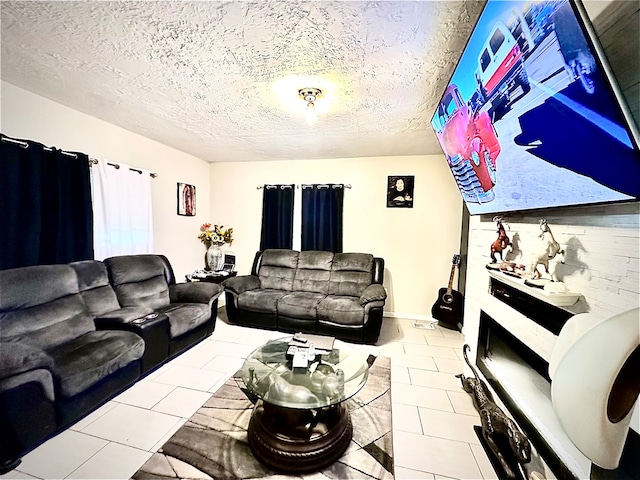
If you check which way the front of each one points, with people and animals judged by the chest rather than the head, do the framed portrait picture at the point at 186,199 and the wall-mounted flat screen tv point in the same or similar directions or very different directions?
very different directions

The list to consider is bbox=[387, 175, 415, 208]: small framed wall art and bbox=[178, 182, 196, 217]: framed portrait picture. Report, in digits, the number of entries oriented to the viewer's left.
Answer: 0

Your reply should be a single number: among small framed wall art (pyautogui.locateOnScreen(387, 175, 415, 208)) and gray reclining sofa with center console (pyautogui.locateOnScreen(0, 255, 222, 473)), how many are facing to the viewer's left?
0

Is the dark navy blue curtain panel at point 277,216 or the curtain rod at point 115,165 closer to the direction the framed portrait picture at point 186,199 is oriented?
the dark navy blue curtain panel

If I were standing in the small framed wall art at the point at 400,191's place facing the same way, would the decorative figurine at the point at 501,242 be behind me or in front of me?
in front

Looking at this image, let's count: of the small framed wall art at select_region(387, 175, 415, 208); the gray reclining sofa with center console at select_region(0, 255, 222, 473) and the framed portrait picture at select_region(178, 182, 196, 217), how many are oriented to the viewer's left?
0

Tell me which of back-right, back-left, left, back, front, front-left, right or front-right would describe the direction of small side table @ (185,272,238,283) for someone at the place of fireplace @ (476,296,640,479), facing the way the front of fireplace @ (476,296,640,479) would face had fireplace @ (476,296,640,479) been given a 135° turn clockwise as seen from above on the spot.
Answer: left

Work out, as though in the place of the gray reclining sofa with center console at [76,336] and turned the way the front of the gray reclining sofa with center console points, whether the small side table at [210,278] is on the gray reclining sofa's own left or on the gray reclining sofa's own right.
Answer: on the gray reclining sofa's own left

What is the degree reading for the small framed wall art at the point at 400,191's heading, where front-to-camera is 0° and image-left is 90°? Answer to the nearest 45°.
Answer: approximately 0°

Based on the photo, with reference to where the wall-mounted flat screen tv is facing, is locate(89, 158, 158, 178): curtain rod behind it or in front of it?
in front

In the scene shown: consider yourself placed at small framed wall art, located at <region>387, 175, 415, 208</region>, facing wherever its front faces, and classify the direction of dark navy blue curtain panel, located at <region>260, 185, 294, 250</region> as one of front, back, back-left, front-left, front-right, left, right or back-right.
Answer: right

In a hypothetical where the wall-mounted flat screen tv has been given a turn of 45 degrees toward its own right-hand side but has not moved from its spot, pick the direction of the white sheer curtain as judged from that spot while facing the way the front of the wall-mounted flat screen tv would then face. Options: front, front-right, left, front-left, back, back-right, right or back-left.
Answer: front

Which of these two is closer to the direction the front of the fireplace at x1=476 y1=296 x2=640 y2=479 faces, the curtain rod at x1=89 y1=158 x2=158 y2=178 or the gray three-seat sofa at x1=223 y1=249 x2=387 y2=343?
the curtain rod

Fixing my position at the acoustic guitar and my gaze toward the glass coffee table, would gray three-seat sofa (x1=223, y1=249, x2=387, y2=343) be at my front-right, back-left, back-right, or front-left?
front-right

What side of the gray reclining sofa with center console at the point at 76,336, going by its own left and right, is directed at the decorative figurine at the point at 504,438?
front

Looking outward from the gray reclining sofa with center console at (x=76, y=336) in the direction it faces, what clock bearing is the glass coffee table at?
The glass coffee table is roughly at 12 o'clock from the gray reclining sofa with center console.

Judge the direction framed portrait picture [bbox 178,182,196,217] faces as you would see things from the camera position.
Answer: facing the viewer and to the right of the viewer

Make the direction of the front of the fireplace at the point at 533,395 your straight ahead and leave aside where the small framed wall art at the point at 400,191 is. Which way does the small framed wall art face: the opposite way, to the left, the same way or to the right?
to the left

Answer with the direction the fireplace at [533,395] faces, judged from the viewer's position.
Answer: facing the viewer and to the left of the viewer

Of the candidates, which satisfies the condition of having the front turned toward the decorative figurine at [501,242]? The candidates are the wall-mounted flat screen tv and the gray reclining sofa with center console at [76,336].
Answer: the gray reclining sofa with center console
